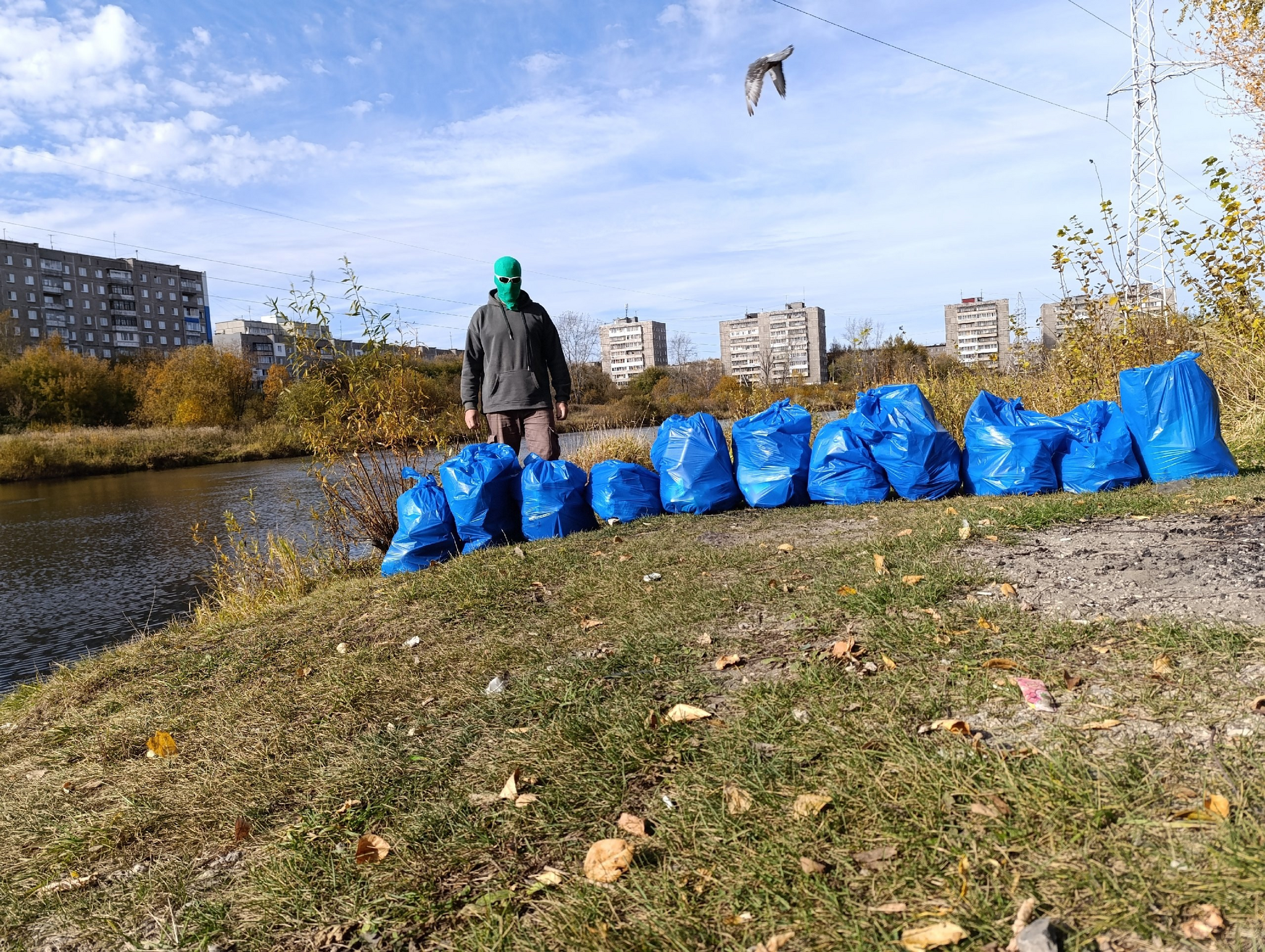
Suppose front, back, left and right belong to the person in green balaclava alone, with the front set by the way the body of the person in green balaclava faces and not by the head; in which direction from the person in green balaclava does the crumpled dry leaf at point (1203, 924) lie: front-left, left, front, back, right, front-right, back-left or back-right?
front

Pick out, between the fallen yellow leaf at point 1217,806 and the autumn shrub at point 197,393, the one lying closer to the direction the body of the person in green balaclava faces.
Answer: the fallen yellow leaf

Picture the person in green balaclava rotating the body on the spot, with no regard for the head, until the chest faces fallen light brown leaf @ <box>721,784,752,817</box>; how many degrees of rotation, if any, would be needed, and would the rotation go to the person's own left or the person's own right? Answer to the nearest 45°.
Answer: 0° — they already face it

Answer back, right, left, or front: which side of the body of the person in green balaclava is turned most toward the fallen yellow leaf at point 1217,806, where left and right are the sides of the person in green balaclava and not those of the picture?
front

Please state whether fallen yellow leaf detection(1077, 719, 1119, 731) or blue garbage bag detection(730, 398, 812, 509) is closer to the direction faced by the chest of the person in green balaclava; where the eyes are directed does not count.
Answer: the fallen yellow leaf

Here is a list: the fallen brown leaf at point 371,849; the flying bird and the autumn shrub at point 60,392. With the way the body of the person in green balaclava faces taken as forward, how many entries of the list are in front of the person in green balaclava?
1

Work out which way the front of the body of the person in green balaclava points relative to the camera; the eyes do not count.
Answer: toward the camera

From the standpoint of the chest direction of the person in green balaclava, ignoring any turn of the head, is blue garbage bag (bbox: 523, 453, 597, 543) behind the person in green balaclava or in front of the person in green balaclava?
in front

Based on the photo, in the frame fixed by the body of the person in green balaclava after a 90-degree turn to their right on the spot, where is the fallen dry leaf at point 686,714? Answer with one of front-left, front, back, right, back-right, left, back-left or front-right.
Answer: left

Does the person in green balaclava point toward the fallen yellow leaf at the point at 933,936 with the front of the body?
yes

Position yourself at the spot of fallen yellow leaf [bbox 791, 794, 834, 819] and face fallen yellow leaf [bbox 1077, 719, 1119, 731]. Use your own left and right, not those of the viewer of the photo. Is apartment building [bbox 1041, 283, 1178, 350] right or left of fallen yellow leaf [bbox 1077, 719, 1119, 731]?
left

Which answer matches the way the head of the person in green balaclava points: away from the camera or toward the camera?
toward the camera

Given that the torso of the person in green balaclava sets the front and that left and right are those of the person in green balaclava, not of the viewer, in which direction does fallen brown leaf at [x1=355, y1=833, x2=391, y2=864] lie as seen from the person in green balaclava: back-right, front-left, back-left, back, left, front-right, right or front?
front
